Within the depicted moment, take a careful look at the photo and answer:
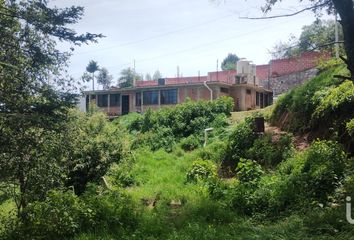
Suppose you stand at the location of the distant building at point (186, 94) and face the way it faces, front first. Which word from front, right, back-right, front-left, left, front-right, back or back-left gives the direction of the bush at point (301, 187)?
front-left

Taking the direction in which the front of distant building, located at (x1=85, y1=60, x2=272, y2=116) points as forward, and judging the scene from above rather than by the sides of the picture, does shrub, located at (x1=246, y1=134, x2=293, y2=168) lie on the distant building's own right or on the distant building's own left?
on the distant building's own left

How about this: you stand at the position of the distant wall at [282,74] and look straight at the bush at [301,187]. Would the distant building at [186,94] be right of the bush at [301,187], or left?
right

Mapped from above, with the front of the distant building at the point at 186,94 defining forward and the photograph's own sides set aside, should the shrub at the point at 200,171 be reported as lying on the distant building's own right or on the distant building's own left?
on the distant building's own left

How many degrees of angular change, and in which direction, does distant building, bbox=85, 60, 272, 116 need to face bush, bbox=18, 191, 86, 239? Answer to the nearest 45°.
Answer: approximately 45° to its left

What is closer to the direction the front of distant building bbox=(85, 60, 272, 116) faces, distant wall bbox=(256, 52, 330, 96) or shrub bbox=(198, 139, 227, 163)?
the shrub

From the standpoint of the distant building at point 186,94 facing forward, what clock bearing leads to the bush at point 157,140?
The bush is roughly at 11 o'clock from the distant building.

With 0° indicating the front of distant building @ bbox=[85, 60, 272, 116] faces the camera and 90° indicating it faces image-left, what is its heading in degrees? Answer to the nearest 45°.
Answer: approximately 45°

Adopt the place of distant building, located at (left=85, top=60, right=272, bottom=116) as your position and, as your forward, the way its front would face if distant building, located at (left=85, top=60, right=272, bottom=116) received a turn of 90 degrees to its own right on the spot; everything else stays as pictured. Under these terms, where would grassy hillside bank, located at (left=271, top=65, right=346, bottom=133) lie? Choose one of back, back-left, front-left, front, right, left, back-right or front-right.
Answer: back-left

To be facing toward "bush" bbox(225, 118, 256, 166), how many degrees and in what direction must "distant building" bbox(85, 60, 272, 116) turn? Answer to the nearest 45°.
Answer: approximately 45° to its left

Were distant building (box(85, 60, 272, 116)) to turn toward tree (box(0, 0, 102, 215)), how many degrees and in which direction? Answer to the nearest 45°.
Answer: approximately 45° to its left

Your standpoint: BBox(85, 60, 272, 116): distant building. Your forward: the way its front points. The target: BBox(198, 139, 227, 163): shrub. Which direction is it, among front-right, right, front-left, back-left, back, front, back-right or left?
front-left

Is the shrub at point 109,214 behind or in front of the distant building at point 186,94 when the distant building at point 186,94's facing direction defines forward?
in front
